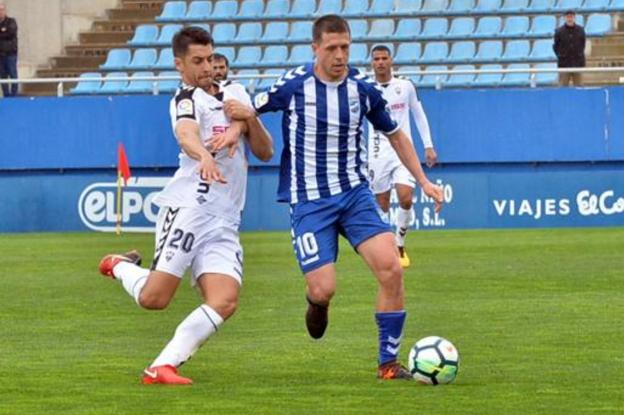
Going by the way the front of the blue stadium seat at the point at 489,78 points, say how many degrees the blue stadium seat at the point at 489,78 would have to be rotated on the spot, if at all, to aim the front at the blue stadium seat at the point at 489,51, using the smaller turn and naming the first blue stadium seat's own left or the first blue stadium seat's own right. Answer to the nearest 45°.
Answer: approximately 135° to the first blue stadium seat's own right

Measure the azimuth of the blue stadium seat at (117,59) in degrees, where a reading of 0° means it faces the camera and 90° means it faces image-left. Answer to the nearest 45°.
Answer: approximately 45°

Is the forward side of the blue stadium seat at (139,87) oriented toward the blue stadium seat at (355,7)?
no

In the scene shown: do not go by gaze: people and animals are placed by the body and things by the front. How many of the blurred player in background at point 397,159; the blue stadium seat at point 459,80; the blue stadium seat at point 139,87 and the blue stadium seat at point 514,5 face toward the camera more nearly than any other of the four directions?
4

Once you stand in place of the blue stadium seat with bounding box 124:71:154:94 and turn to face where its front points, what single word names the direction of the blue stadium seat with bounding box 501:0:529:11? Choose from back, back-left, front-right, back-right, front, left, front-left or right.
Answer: left

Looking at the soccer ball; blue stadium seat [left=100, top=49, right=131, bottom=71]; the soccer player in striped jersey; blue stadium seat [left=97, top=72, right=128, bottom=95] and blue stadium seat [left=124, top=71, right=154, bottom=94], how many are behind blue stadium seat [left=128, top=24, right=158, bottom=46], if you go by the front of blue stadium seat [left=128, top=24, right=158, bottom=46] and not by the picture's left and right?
0

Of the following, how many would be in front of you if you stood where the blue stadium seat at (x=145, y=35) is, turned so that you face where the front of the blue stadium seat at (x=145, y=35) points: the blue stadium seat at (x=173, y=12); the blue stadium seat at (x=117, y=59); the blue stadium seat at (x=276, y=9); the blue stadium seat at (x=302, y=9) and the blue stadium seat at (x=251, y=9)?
1

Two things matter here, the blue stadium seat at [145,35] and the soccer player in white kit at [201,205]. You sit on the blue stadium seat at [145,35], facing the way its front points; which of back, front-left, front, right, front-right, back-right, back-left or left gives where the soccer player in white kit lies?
front-left

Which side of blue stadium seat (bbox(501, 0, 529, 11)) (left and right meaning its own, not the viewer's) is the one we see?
front

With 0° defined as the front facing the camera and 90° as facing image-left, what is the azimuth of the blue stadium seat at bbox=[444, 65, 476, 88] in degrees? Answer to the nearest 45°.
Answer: approximately 0°

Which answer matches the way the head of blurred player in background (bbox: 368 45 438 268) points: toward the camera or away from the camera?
toward the camera

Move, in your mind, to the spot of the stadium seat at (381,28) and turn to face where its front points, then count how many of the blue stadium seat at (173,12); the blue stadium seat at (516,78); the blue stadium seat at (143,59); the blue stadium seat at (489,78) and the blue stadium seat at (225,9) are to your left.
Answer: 2

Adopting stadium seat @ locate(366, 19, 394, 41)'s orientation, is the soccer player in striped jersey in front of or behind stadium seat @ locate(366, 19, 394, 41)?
in front

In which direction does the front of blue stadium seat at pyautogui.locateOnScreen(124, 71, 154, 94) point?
toward the camera

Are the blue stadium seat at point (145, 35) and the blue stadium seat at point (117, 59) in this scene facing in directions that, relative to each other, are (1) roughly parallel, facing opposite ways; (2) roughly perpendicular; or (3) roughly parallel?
roughly parallel

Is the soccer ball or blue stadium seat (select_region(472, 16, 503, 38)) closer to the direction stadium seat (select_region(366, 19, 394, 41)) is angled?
the soccer ball

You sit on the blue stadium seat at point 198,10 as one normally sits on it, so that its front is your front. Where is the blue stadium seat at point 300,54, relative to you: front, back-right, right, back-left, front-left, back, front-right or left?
left
